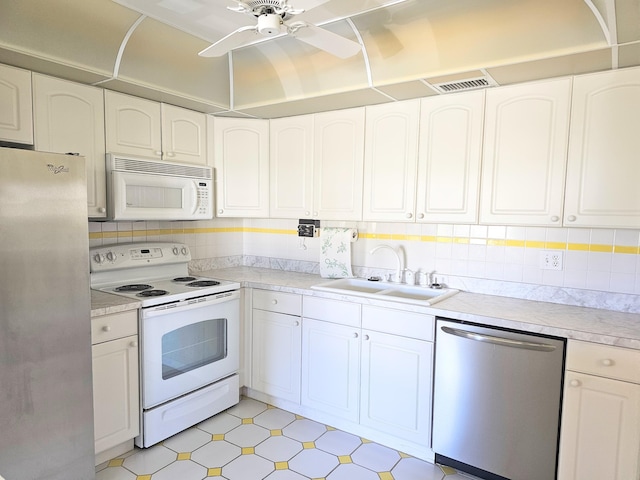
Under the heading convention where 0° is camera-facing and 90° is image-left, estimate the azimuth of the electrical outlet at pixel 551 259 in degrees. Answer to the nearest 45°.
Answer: approximately 0°

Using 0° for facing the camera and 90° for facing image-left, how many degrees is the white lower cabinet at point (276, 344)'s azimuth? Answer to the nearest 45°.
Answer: approximately 45°

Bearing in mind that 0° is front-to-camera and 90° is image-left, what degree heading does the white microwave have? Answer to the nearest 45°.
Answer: approximately 315°

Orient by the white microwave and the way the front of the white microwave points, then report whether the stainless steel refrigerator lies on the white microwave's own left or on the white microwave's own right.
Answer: on the white microwave's own right

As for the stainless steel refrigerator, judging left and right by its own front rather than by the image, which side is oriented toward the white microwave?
left
